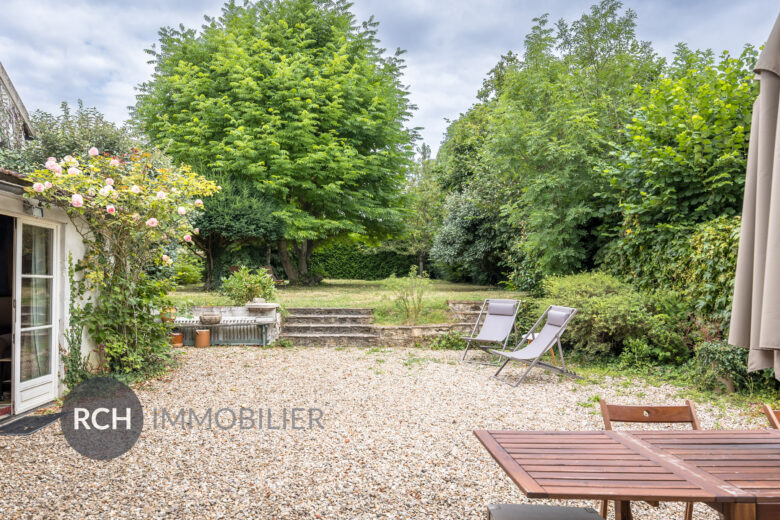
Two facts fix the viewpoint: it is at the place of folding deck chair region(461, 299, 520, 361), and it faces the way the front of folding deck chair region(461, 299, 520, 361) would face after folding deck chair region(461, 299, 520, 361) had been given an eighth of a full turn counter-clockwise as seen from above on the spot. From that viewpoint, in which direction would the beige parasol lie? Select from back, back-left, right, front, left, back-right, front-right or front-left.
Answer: front

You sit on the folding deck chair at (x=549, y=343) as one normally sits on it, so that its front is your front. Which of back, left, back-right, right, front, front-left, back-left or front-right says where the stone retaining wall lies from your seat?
right

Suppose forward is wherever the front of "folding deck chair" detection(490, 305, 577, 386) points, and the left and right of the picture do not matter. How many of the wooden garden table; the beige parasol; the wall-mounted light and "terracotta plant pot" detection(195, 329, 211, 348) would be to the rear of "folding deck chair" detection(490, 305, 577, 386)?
0

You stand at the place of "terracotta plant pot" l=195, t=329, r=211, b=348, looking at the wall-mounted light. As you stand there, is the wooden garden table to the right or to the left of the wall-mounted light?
left

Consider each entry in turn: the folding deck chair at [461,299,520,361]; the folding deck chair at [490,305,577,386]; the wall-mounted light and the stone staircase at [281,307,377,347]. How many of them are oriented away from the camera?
0

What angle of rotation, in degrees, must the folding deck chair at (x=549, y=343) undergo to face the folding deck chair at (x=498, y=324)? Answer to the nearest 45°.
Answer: approximately 90° to its right

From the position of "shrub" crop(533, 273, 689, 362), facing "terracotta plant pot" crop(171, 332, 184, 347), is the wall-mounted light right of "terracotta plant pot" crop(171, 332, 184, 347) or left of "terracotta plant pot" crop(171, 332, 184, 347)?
left

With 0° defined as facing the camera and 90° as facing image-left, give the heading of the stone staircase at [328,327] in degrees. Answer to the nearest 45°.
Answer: approximately 0°

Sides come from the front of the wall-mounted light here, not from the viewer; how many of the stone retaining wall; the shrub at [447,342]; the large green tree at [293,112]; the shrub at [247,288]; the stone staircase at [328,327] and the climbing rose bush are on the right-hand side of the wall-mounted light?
0

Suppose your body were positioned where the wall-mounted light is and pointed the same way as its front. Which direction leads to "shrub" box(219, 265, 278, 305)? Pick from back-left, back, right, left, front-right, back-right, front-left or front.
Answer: left

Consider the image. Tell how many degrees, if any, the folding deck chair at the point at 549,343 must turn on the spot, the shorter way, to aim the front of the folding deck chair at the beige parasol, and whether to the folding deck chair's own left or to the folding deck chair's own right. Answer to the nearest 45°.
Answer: approximately 45° to the folding deck chair's own left

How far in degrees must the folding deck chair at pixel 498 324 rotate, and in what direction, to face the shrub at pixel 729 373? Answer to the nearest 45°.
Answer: approximately 90° to its left

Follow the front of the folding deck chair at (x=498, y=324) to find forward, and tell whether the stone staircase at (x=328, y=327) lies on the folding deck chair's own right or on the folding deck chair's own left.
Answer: on the folding deck chair's own right

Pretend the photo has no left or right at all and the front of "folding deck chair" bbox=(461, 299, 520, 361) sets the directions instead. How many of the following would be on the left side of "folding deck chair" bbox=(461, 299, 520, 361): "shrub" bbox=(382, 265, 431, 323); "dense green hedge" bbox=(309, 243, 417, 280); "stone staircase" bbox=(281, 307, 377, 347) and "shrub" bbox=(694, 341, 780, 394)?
1

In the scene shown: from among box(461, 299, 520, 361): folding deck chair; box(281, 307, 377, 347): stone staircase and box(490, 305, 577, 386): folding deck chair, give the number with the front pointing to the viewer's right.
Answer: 0

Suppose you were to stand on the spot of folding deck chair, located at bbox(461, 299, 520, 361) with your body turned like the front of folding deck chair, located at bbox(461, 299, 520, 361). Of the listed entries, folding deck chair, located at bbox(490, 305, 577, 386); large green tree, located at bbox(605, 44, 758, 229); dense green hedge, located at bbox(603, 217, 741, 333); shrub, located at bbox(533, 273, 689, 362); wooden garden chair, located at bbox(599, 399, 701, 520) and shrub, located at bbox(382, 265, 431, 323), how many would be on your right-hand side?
1

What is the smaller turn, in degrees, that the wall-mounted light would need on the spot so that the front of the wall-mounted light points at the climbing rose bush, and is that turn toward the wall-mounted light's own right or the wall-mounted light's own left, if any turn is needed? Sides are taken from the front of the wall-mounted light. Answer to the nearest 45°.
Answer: approximately 90° to the wall-mounted light's own left

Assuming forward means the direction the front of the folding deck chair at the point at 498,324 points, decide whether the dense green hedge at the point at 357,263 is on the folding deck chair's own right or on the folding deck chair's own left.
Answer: on the folding deck chair's own right

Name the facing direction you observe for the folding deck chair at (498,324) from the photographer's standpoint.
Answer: facing the viewer and to the left of the viewer

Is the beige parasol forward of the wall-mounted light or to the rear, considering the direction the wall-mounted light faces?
forward

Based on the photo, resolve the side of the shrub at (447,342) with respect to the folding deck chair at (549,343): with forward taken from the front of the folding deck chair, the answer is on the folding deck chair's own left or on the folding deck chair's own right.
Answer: on the folding deck chair's own right
